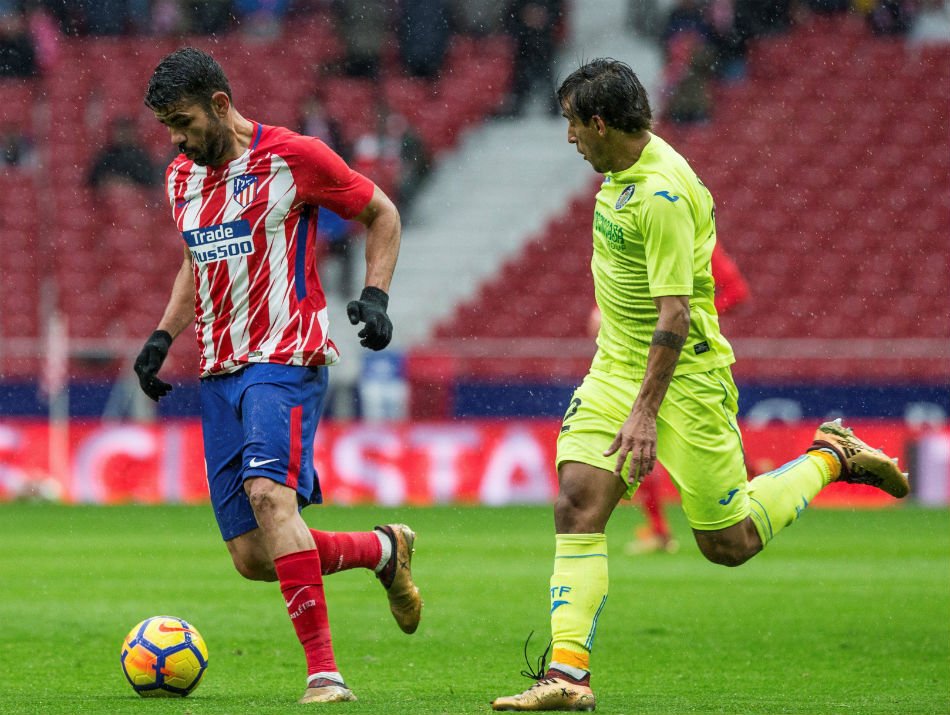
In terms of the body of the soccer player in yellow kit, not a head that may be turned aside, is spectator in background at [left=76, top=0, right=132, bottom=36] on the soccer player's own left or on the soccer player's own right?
on the soccer player's own right

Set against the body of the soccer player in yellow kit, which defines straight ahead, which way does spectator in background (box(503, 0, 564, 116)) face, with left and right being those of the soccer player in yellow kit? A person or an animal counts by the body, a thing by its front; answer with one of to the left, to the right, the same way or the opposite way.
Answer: to the left

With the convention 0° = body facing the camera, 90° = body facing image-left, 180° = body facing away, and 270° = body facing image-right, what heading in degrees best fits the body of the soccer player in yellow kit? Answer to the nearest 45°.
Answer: approximately 90°

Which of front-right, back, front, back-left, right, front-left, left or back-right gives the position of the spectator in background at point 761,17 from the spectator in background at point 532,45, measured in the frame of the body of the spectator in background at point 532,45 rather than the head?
left

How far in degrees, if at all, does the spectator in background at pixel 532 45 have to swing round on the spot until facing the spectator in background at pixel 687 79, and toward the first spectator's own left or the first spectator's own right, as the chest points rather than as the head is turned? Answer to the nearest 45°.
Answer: approximately 45° to the first spectator's own left

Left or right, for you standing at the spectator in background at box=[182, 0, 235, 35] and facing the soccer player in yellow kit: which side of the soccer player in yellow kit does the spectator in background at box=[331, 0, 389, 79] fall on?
left

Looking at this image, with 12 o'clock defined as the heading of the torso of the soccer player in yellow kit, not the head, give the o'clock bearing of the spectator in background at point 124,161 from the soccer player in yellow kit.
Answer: The spectator in background is roughly at 2 o'clock from the soccer player in yellow kit.

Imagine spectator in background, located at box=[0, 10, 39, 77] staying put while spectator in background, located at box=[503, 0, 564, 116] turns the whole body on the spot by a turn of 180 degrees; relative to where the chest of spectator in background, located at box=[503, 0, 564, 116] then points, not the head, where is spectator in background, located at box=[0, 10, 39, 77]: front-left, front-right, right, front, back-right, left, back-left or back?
left

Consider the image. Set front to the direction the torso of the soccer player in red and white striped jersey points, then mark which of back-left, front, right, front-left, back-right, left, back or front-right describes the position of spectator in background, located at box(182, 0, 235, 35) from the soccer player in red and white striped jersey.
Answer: back-right

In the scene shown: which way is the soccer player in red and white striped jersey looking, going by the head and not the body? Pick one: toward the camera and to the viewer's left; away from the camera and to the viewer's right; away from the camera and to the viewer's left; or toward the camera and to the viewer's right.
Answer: toward the camera and to the viewer's left

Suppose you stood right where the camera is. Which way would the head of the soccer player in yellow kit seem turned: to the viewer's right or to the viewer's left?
to the viewer's left

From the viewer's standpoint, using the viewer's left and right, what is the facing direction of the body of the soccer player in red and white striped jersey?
facing the viewer and to the left of the viewer
